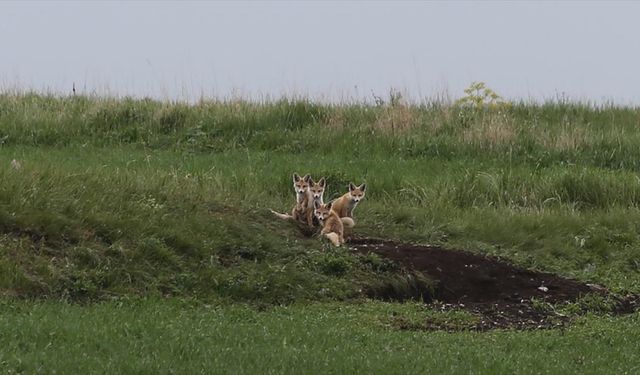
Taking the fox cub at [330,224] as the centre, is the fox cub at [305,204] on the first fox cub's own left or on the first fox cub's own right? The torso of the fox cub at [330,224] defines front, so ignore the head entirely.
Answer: on the first fox cub's own right

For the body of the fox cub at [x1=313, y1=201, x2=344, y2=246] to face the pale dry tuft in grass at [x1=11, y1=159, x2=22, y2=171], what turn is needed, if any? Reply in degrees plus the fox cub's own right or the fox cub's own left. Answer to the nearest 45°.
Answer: approximately 45° to the fox cub's own right

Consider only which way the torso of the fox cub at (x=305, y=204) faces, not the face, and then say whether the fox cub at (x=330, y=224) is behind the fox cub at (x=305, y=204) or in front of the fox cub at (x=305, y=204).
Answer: in front

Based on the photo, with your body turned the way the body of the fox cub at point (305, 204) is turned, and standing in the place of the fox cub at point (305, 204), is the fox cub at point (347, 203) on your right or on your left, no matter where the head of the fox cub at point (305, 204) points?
on your left

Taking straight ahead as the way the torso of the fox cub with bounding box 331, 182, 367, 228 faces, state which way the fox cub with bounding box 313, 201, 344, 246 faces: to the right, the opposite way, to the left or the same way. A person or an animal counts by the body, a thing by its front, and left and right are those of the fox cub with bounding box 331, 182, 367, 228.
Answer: to the right

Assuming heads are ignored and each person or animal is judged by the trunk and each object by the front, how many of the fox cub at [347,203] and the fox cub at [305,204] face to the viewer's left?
0

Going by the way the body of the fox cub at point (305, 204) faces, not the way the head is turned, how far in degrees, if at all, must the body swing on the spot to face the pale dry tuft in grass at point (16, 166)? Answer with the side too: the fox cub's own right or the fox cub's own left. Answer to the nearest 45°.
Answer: approximately 135° to the fox cub's own right
